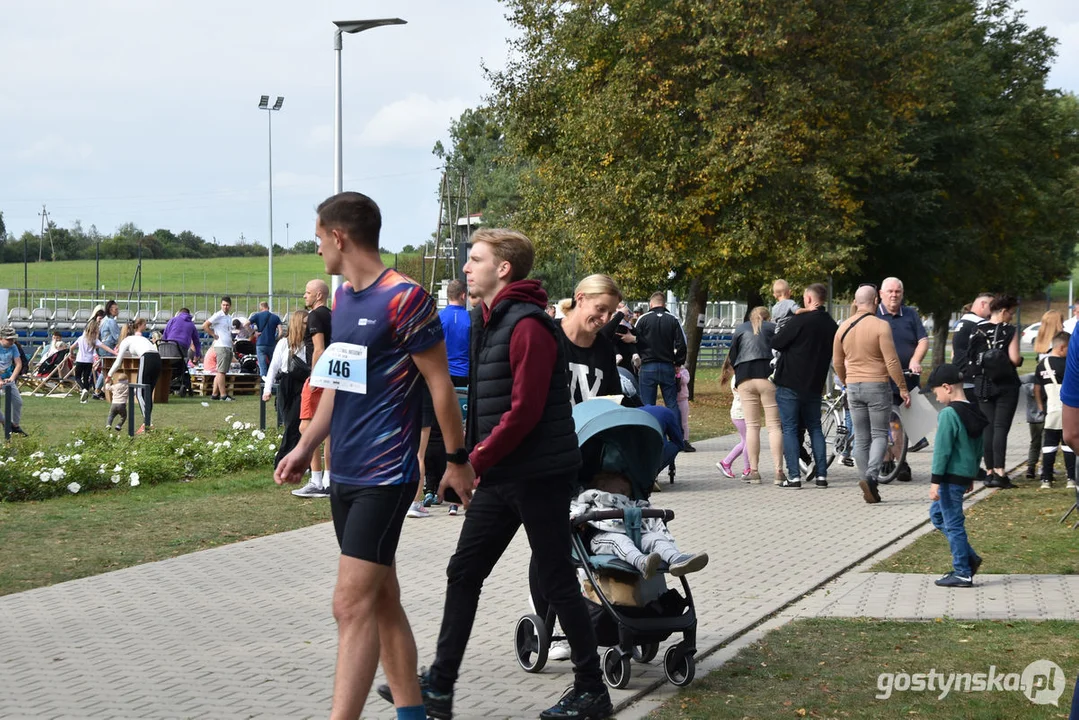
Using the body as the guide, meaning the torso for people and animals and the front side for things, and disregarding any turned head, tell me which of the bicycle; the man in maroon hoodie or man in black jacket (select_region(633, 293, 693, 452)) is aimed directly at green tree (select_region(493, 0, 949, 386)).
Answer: the man in black jacket

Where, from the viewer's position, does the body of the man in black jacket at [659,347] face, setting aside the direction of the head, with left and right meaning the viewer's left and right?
facing away from the viewer

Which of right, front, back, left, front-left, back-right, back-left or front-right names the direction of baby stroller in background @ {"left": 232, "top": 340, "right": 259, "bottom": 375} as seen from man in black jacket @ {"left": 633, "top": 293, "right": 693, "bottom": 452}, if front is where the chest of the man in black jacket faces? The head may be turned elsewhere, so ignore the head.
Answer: front-left

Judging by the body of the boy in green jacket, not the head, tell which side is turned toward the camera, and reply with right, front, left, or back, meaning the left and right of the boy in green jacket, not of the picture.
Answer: left
